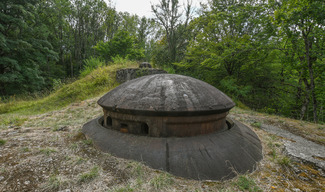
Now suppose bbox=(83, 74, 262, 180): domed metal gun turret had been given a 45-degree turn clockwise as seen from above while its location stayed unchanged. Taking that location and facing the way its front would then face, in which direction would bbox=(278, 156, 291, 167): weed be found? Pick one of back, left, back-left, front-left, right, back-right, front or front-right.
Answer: back

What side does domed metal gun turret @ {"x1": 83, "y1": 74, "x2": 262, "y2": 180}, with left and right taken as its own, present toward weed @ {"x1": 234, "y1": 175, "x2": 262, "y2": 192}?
left

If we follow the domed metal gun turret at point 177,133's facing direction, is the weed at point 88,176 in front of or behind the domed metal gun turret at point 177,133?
in front

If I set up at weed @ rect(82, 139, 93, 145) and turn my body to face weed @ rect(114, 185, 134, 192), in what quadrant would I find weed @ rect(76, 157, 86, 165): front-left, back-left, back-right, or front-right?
front-right

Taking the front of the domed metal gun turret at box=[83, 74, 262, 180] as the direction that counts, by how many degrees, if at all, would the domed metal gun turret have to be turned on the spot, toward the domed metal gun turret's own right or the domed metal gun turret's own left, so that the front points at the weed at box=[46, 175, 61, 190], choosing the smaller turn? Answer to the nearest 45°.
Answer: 0° — it already faces it

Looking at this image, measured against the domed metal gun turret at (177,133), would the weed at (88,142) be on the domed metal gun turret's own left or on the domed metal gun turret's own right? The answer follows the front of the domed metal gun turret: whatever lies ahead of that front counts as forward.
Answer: on the domed metal gun turret's own right

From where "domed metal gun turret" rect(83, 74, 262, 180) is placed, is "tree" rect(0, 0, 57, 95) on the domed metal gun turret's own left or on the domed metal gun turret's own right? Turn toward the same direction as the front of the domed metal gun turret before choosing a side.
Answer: on the domed metal gun turret's own right

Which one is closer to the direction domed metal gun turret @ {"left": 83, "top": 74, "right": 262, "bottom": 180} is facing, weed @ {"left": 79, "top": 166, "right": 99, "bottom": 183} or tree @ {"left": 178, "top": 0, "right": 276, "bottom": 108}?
the weed

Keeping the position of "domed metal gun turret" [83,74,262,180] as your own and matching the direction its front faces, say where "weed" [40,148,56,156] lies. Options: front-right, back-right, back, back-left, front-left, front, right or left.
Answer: front-right

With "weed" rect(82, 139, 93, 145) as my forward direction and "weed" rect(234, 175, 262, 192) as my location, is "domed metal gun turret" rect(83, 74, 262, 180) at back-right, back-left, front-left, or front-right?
front-right

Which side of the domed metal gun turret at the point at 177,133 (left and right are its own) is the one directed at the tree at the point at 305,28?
back

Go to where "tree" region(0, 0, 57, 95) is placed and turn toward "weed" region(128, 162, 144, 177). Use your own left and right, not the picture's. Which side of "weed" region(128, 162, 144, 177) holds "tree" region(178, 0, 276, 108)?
left

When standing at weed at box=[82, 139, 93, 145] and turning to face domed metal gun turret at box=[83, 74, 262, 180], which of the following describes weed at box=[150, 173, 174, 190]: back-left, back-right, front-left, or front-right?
front-right

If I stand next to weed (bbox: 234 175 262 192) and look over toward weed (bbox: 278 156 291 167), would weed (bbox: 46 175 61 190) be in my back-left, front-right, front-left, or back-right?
back-left

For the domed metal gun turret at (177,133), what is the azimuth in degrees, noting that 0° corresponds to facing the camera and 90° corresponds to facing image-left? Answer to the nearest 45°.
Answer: approximately 45°

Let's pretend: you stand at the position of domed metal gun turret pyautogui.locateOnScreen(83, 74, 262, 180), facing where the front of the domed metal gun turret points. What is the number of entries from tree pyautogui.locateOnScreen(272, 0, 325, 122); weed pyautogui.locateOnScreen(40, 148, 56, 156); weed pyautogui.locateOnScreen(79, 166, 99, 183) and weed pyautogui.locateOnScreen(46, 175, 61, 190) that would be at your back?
1

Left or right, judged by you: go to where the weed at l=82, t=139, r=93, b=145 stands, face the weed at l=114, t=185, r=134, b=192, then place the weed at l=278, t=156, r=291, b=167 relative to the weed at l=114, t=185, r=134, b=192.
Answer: left
